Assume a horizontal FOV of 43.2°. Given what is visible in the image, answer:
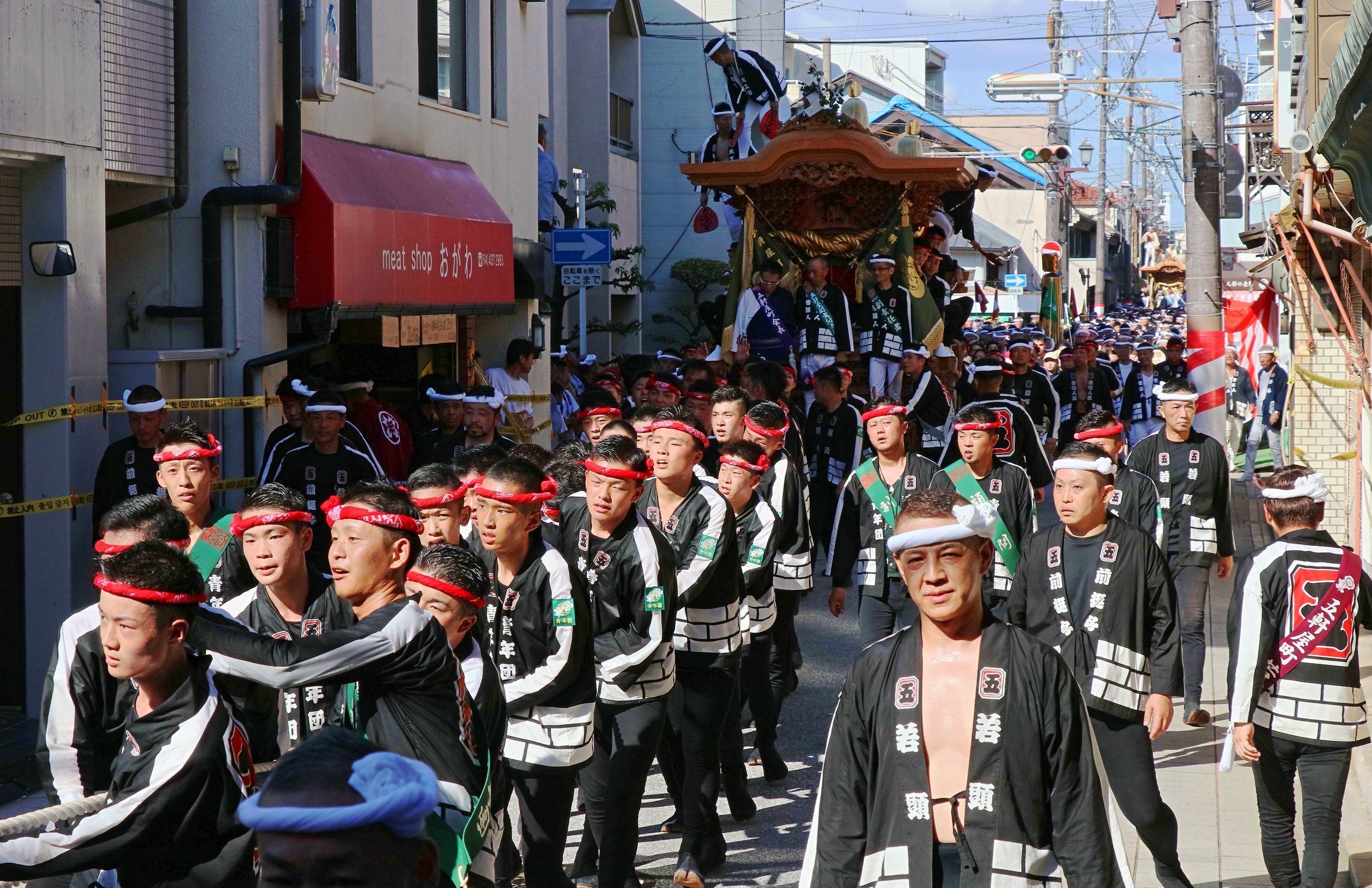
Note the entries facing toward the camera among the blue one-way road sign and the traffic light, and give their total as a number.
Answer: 2

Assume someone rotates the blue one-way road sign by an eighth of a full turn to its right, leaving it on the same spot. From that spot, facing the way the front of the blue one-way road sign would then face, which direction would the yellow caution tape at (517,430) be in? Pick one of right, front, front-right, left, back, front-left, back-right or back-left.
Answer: front-left

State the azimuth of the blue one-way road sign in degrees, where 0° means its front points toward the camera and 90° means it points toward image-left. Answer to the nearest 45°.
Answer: approximately 0°

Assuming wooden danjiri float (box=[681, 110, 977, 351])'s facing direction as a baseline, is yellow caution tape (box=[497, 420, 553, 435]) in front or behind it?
in front

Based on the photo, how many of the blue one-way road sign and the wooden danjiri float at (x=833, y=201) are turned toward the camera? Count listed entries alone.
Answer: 2

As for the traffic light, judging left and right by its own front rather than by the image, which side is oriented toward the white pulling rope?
front

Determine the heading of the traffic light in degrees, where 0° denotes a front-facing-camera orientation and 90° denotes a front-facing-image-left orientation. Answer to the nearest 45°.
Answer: approximately 0°

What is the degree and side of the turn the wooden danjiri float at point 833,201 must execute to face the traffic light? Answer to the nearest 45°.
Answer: approximately 135° to its left

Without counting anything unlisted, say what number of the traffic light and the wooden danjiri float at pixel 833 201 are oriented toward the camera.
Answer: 2

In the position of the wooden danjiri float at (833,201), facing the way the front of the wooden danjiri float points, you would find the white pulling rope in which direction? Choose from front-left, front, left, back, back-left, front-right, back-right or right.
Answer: front

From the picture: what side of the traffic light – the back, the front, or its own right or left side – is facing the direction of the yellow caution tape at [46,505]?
front

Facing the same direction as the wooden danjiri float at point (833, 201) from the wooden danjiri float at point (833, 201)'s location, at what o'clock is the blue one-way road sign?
The blue one-way road sign is roughly at 2 o'clock from the wooden danjiri float.

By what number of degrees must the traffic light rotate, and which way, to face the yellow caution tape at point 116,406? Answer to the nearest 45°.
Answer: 0° — it already faces it

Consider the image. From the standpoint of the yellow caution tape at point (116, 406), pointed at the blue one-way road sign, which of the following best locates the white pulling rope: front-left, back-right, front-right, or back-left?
back-right

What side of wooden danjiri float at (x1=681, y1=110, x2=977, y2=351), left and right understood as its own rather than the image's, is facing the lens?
front
